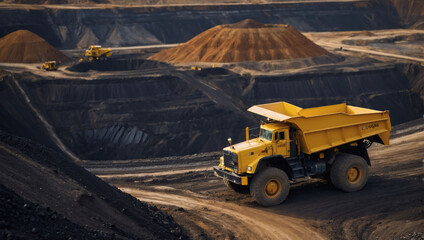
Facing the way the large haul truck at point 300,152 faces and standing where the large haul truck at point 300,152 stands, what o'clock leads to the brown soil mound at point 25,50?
The brown soil mound is roughly at 3 o'clock from the large haul truck.

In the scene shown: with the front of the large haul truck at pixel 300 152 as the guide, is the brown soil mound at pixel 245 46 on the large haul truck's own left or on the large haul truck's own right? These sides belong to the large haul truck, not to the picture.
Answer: on the large haul truck's own right

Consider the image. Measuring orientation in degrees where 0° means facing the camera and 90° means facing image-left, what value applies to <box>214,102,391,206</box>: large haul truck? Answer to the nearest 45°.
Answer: approximately 45°

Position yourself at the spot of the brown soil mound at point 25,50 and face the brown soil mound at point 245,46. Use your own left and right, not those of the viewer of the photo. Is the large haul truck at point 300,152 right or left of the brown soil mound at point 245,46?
right

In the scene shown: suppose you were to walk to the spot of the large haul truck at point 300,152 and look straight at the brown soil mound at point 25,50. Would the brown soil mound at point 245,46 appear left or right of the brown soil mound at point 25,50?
right
